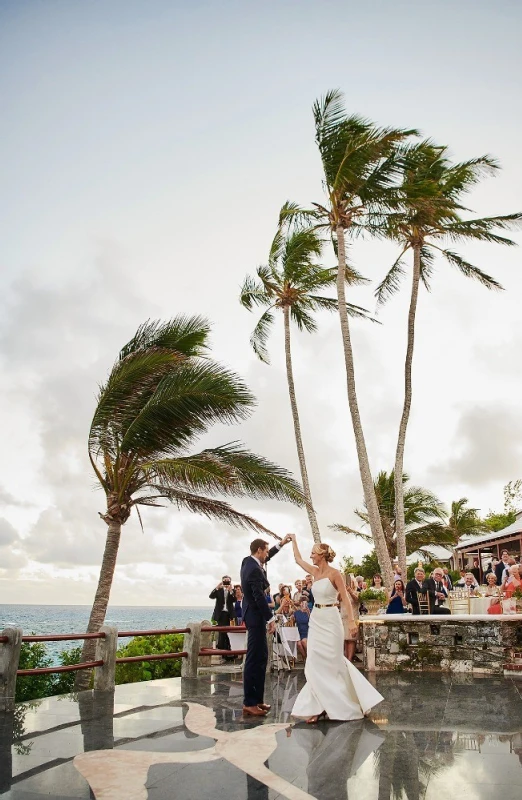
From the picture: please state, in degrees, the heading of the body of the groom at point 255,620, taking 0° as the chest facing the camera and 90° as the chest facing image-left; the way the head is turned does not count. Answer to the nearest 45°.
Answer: approximately 270°

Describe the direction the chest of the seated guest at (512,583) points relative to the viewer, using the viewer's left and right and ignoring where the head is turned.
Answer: facing the viewer and to the left of the viewer

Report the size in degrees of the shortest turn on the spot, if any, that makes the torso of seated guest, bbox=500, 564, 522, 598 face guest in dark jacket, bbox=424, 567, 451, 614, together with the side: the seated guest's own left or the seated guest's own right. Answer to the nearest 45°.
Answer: approximately 90° to the seated guest's own right

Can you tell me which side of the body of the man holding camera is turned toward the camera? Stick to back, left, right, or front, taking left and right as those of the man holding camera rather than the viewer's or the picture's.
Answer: front

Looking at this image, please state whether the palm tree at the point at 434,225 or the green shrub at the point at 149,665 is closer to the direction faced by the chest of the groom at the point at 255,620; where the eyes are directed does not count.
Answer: the palm tree

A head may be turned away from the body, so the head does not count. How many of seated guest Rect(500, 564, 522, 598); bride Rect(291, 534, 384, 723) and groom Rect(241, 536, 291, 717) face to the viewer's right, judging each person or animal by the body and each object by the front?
1

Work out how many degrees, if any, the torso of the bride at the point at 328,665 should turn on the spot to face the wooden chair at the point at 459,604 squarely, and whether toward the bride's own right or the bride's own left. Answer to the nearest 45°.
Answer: approximately 135° to the bride's own right

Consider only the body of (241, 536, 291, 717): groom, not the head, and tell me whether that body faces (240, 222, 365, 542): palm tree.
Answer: no

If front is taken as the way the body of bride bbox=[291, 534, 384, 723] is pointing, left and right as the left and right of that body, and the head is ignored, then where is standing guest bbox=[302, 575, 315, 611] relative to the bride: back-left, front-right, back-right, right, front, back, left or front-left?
back-right

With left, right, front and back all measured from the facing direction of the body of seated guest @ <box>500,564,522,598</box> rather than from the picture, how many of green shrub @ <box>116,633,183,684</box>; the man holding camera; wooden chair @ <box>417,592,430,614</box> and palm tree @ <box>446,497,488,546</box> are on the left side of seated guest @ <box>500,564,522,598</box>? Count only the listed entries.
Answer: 0

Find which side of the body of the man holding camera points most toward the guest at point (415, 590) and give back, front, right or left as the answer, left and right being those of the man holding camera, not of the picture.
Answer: left

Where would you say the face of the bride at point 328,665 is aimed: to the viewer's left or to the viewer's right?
to the viewer's left

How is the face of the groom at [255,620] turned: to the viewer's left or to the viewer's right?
to the viewer's right

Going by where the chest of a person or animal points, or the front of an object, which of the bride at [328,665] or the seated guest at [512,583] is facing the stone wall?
the seated guest

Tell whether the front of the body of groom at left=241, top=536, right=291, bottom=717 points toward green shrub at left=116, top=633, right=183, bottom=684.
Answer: no
